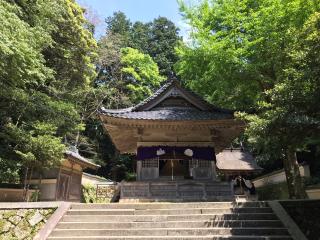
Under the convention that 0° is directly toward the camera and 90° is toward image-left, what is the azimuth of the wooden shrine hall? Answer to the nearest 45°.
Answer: approximately 0°

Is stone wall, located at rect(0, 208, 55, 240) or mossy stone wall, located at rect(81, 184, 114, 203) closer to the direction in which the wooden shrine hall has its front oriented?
the stone wall, located at rect(0, 208, 55, 240)

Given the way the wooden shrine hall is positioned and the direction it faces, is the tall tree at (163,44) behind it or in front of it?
behind

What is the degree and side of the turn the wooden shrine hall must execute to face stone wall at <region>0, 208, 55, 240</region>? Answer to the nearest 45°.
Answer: approximately 45° to its right
